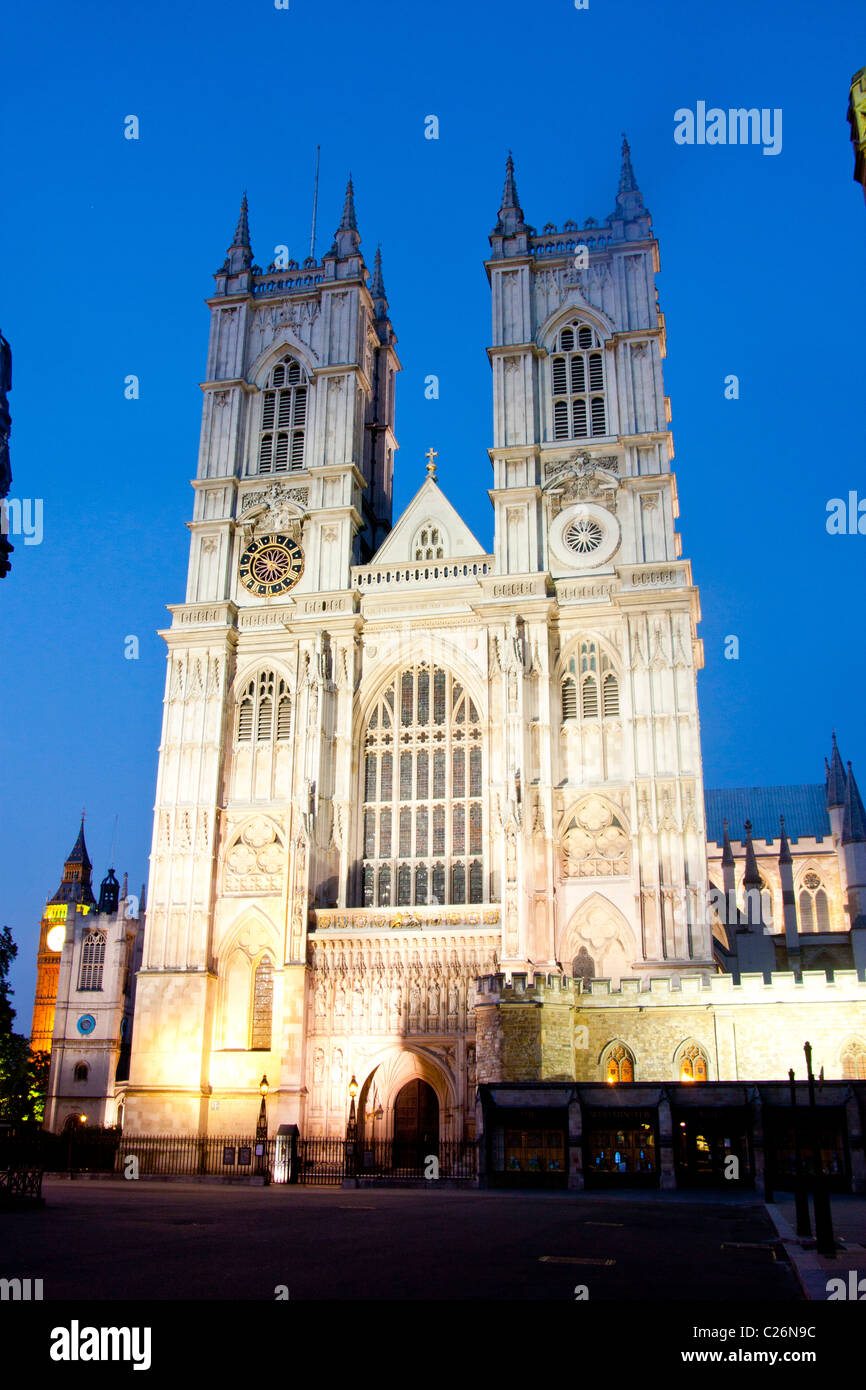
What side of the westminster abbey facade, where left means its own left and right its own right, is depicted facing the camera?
front
